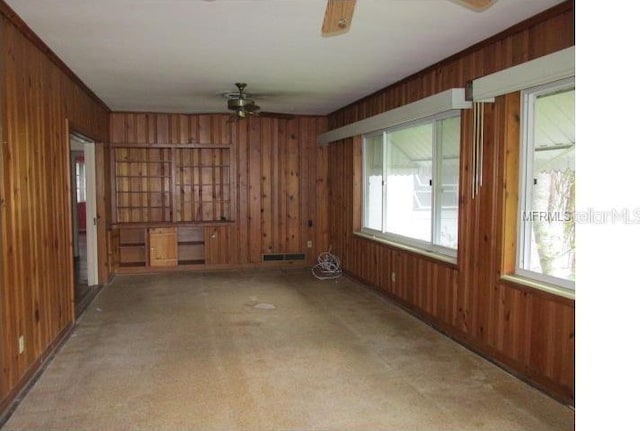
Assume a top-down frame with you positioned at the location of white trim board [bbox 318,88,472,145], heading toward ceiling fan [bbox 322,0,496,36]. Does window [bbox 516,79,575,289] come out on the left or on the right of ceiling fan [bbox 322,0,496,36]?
left

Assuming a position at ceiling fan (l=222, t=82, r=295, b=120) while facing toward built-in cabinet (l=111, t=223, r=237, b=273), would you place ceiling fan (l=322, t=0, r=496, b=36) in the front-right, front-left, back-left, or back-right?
back-left

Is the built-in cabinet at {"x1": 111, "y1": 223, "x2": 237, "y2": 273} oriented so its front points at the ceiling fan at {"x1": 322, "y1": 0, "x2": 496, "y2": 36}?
yes

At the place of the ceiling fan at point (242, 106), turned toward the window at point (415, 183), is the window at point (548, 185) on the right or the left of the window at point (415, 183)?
right

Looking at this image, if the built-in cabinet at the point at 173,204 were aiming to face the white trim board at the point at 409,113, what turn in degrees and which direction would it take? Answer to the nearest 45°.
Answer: approximately 45° to its left

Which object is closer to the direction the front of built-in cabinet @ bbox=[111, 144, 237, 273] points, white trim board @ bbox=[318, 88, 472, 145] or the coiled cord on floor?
the white trim board

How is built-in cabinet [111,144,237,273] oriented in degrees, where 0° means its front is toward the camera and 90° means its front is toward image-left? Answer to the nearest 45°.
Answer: approximately 0°

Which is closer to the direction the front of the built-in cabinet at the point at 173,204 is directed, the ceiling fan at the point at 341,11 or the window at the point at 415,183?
the ceiling fan

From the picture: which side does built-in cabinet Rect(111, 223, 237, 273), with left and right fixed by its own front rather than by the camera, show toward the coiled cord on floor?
left
